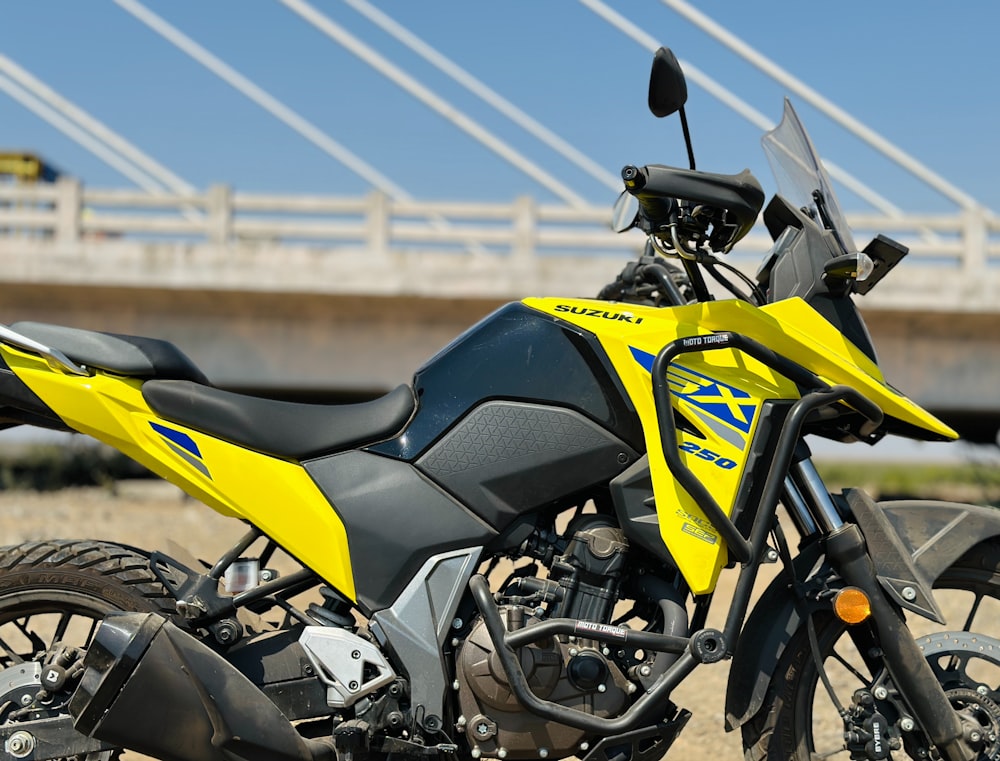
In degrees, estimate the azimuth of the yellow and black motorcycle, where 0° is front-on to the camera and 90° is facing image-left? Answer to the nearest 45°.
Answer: approximately 270°
